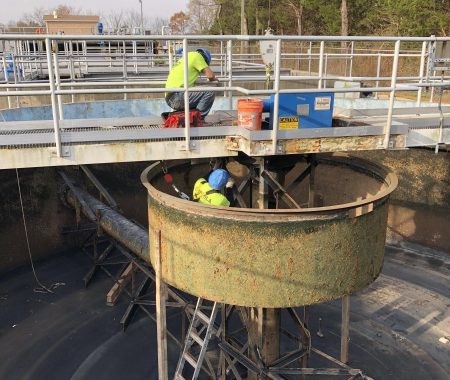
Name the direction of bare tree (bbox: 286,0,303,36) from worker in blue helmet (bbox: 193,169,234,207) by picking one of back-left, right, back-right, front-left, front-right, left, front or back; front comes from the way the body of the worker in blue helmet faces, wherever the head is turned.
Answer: front-left

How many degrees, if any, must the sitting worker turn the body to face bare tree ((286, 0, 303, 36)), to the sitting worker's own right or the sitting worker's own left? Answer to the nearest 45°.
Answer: approximately 90° to the sitting worker's own left

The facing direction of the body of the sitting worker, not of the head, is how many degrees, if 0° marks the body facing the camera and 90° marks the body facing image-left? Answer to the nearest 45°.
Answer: approximately 270°

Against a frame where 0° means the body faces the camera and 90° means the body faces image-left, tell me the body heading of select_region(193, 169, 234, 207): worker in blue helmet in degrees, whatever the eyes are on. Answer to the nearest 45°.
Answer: approximately 225°

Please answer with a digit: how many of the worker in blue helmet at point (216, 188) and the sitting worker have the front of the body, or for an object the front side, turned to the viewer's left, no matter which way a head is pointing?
0
